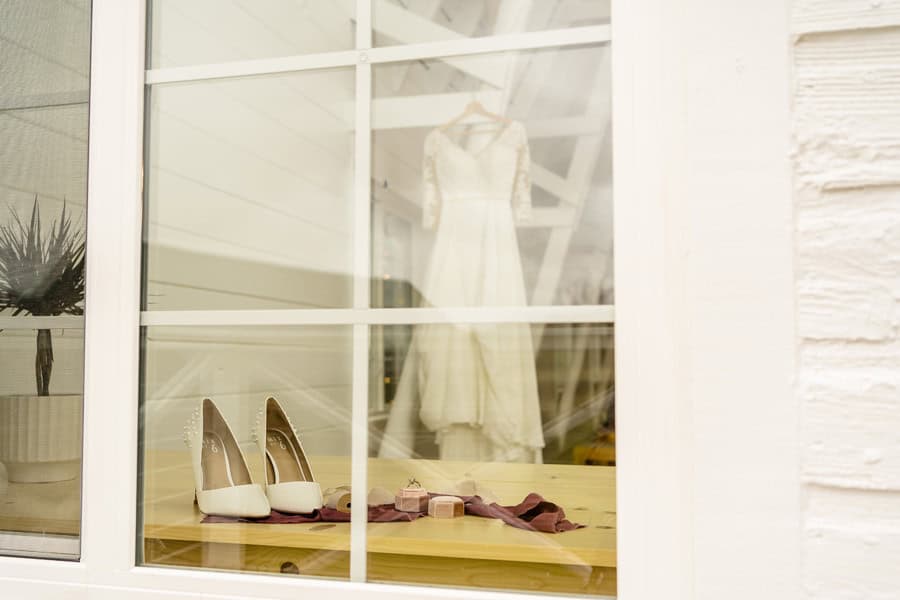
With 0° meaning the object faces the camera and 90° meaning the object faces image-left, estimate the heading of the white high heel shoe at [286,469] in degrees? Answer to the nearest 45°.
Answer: approximately 315°

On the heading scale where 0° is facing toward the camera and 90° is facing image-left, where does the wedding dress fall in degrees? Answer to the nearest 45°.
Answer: approximately 0°

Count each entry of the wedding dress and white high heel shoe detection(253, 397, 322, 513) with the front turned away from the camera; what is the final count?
0
